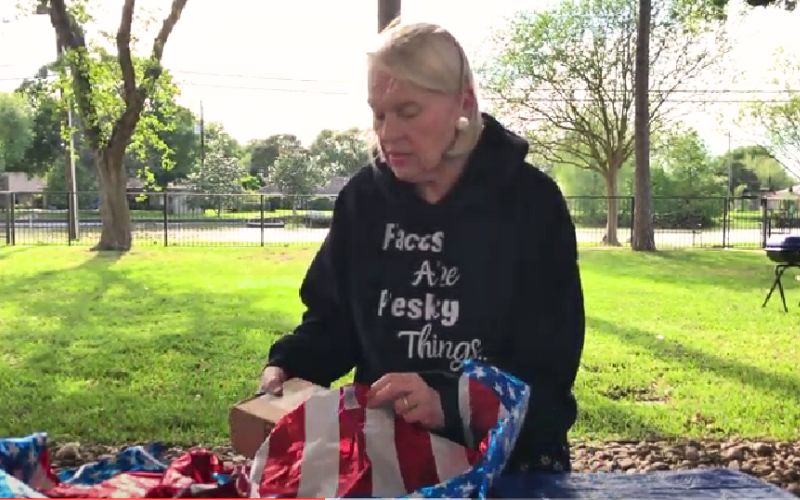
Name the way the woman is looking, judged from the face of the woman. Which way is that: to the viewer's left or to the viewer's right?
to the viewer's left

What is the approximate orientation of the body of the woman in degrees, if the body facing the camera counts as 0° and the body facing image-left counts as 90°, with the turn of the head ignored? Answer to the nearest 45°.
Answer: approximately 45°

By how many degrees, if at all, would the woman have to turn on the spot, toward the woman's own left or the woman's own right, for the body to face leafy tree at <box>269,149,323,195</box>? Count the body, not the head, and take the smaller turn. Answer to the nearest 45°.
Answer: approximately 135° to the woman's own right

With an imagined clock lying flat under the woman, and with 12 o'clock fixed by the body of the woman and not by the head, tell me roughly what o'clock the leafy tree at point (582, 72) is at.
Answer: The leafy tree is roughly at 5 o'clock from the woman.

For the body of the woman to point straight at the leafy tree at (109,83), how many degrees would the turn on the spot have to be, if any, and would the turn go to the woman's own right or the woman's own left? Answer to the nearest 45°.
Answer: approximately 135° to the woman's own right

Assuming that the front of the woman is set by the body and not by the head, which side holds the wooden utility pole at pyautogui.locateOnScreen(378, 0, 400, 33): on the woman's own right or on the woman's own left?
on the woman's own right

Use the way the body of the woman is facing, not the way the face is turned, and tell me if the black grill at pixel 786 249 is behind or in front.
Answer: behind

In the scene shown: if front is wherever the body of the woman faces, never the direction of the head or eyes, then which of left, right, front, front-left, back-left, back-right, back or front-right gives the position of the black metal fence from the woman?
back-right
